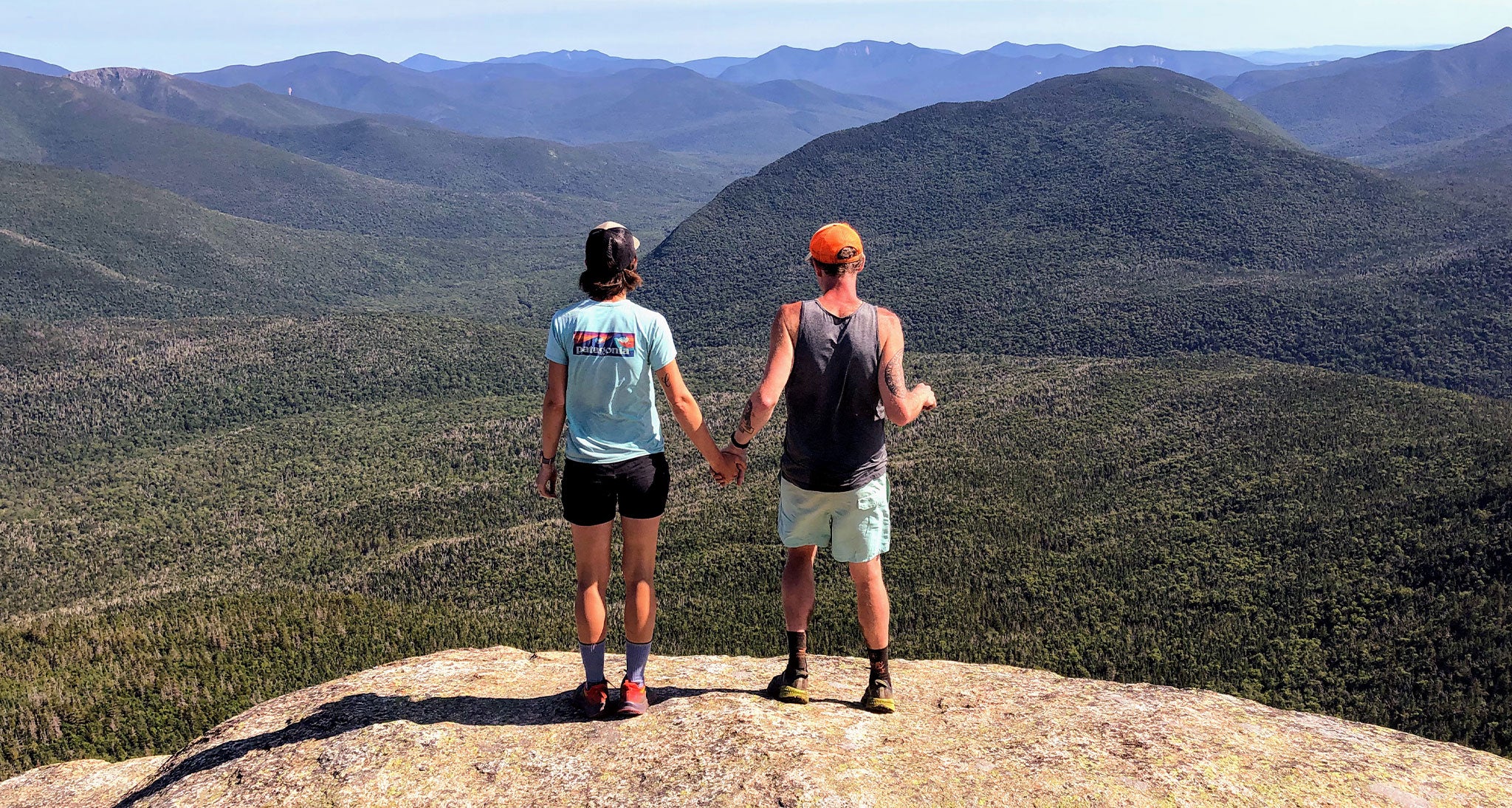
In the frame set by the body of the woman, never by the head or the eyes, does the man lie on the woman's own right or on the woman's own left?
on the woman's own right

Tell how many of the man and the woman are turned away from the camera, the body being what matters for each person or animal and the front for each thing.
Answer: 2

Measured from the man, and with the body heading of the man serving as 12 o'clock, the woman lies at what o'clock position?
The woman is roughly at 9 o'clock from the man.

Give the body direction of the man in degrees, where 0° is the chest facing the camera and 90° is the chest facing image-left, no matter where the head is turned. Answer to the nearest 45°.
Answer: approximately 180°

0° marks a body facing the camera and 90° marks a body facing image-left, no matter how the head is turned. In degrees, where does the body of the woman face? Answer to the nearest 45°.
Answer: approximately 180°
